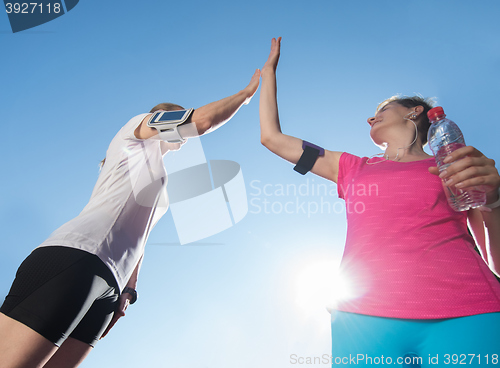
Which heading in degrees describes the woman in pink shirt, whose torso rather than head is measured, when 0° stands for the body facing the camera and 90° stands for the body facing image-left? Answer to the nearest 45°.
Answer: approximately 0°

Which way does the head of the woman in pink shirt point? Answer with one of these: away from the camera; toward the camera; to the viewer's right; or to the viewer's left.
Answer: to the viewer's left
